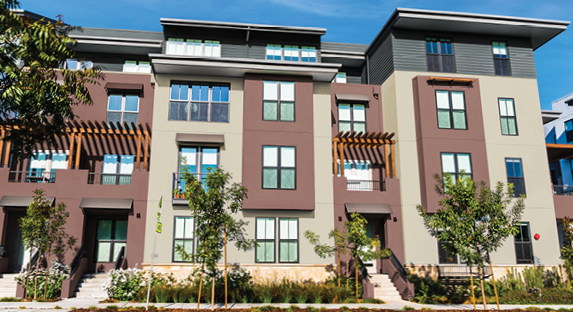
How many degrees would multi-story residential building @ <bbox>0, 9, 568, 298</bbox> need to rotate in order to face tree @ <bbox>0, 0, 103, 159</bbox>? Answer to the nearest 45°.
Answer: approximately 45° to its right

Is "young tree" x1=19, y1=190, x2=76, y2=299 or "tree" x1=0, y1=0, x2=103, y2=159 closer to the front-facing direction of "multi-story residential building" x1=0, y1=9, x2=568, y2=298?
the tree

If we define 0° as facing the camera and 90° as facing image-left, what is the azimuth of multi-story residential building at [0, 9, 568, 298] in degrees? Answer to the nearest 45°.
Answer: approximately 0°

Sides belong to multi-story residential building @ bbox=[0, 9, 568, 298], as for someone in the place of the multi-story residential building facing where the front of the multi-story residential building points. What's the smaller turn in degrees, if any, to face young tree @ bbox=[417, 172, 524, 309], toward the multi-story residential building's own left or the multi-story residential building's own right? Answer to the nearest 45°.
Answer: approximately 45° to the multi-story residential building's own left

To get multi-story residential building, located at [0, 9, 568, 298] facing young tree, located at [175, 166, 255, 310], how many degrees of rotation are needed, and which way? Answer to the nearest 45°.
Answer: approximately 45° to its right

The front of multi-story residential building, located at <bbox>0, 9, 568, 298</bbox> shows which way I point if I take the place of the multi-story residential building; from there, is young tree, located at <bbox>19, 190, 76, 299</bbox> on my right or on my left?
on my right
